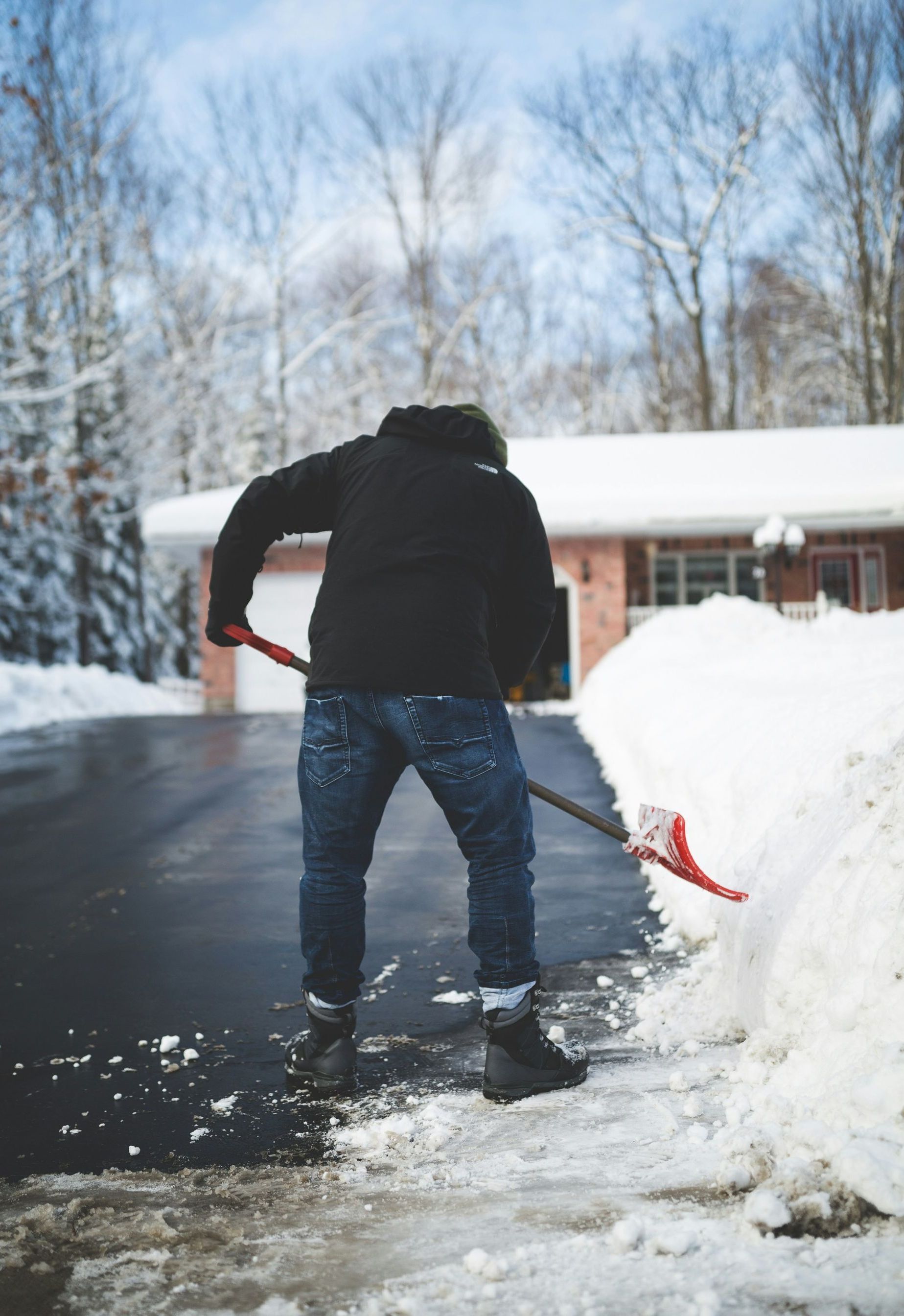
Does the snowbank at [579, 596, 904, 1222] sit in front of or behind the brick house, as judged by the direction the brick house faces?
in front

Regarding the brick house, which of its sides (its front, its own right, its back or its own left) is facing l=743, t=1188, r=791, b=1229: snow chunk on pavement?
front

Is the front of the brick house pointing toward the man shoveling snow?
yes

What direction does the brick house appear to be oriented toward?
toward the camera

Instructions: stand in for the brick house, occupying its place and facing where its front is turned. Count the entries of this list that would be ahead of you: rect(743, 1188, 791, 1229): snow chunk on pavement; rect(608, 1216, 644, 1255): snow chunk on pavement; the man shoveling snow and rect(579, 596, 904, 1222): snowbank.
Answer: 4

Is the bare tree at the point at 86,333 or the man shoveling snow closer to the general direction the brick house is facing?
the man shoveling snow

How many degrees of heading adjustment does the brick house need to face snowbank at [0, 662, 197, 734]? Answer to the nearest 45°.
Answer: approximately 45° to its right

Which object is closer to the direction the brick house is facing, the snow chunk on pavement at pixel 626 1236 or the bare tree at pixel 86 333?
the snow chunk on pavement

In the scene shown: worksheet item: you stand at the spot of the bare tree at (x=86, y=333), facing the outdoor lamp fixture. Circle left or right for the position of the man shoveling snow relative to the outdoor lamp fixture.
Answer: right

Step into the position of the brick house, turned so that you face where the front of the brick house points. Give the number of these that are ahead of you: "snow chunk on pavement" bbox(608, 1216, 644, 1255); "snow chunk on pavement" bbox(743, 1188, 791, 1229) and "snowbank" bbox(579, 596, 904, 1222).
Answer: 3

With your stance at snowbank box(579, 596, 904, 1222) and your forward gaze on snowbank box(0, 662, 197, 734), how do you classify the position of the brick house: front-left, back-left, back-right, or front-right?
front-right

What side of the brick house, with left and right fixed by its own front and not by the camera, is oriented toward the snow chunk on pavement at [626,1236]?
front

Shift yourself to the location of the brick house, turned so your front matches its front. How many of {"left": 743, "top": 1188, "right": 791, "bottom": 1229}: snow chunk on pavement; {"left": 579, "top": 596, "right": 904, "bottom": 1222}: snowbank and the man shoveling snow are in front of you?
3
